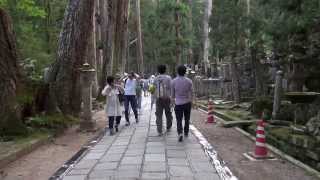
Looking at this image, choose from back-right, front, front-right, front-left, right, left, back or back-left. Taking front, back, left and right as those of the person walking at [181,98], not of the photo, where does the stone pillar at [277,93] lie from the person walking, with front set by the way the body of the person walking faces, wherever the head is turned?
front-right

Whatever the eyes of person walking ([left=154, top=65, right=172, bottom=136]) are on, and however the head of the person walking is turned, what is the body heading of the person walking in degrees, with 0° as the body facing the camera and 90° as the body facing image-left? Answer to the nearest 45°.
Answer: approximately 180°

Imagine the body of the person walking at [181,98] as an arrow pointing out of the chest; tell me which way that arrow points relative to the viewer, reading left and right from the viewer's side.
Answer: facing away from the viewer

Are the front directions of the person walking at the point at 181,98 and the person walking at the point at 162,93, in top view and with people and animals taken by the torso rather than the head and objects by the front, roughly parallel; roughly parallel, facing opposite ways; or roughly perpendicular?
roughly parallel

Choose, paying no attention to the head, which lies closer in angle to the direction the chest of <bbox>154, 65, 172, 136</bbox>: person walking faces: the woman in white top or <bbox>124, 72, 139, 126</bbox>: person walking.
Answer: the person walking

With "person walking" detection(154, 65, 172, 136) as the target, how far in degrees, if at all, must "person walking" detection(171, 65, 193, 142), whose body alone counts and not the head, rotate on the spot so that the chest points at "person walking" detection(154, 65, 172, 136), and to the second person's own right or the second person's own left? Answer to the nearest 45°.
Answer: approximately 45° to the second person's own left

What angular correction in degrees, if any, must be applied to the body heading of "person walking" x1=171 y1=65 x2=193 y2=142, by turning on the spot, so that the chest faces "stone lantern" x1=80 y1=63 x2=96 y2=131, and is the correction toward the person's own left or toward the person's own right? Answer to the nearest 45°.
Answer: approximately 45° to the person's own left

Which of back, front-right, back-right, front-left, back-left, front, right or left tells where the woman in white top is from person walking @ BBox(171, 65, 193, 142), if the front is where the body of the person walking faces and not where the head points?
front-left

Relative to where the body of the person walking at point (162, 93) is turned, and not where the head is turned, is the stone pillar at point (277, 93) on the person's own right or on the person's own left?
on the person's own right

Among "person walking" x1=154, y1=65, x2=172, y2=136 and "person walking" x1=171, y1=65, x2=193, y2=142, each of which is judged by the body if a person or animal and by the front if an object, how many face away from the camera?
2

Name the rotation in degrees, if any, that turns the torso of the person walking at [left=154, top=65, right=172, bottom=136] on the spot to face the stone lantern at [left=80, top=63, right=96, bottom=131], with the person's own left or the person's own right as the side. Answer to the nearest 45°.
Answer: approximately 45° to the person's own left
